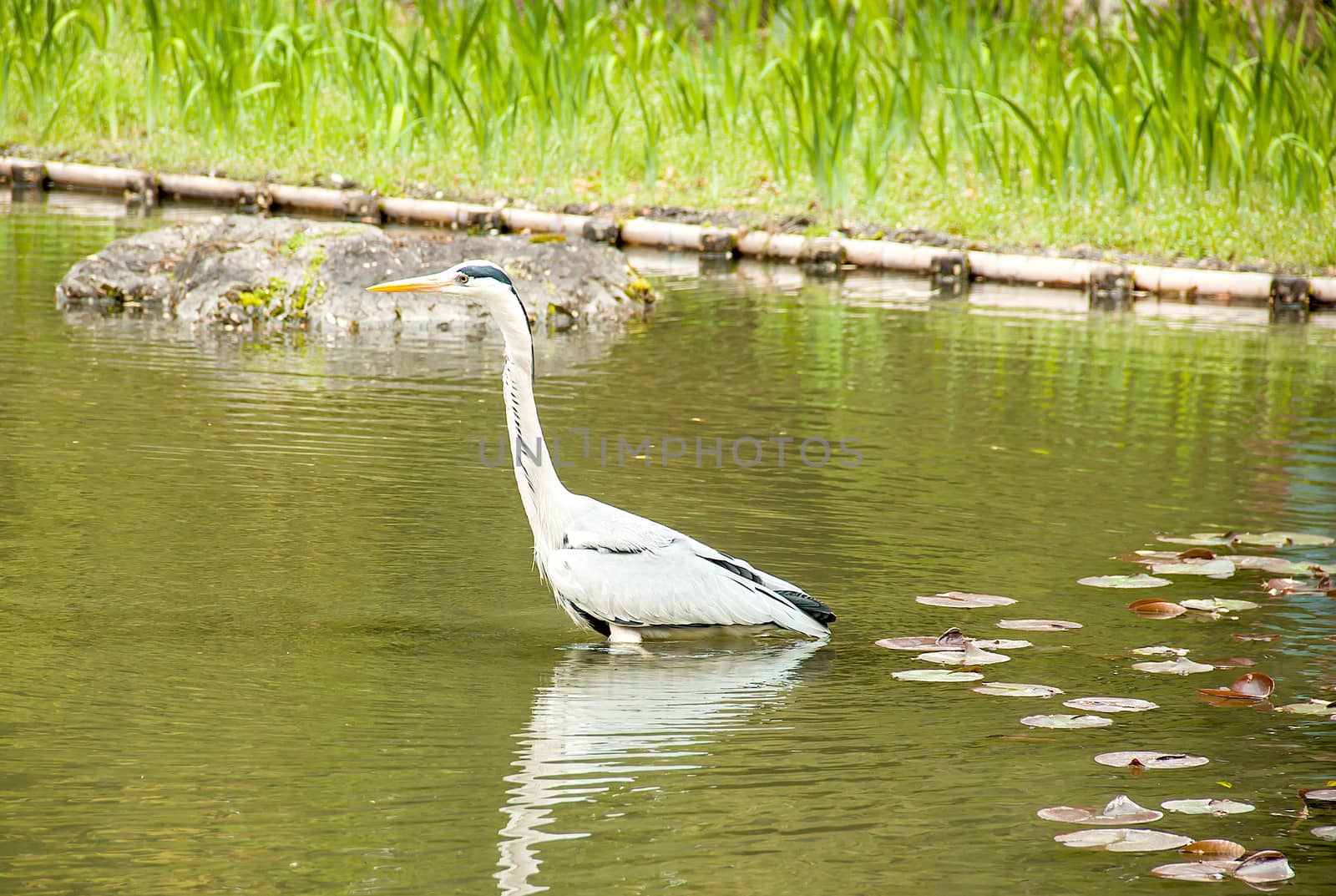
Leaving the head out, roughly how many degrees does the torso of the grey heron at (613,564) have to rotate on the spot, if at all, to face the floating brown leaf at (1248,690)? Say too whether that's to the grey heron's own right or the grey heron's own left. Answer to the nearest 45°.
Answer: approximately 180°

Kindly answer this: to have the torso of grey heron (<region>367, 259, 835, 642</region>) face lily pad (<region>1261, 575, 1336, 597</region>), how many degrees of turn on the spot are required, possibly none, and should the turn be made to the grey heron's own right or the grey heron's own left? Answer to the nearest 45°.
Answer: approximately 180°

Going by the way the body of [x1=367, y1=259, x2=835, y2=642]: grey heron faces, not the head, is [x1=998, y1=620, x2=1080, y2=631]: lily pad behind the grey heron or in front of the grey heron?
behind

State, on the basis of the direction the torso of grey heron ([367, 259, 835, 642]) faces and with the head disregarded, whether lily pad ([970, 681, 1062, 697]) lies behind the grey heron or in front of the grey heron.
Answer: behind

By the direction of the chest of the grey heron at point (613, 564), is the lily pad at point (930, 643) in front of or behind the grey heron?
behind

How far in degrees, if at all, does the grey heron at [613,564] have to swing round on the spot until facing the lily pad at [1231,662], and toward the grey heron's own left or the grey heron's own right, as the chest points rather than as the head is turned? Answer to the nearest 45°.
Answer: approximately 180°

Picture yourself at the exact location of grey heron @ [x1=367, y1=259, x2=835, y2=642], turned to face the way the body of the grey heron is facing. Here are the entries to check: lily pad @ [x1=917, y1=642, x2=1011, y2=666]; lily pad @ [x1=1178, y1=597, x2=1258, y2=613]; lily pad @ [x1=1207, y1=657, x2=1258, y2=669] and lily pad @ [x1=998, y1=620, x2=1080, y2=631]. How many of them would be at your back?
4

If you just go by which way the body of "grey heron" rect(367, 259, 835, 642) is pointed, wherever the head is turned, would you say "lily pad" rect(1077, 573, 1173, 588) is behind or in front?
behind

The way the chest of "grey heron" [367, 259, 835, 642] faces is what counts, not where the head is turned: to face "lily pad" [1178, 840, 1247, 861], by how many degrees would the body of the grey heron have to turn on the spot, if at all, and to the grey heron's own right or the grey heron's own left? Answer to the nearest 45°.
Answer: approximately 135° to the grey heron's own left

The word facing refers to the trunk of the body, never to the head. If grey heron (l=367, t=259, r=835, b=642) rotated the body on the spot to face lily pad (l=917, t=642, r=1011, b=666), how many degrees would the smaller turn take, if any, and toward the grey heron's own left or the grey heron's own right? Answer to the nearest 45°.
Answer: approximately 180°

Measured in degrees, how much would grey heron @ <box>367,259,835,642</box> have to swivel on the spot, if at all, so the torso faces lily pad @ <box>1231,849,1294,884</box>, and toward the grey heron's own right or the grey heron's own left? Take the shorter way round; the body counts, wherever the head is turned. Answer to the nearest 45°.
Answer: approximately 135° to the grey heron's own left

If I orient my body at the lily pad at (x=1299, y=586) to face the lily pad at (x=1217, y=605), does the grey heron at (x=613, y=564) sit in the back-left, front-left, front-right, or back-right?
front-right

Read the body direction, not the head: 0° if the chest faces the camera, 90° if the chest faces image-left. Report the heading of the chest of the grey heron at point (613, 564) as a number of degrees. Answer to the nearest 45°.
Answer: approximately 90°

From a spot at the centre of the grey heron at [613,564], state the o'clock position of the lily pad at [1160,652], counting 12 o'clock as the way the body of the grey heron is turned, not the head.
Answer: The lily pad is roughly at 6 o'clock from the grey heron.

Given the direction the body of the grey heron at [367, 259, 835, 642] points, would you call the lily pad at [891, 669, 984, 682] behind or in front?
behind

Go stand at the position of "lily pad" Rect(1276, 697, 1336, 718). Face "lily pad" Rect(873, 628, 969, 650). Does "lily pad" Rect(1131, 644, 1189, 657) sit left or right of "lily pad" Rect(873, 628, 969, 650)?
right

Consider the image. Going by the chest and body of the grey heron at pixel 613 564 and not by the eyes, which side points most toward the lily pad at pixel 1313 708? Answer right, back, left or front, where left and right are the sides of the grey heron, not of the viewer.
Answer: back
